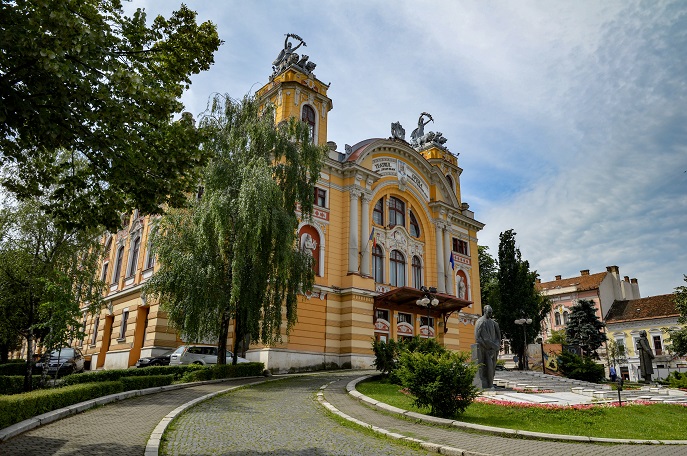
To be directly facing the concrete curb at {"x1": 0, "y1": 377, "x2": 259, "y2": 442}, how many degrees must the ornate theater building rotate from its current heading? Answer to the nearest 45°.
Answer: approximately 90° to its right

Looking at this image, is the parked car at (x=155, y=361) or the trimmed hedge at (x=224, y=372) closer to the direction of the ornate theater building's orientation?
the trimmed hedge

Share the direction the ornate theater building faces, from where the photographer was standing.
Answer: facing the viewer and to the right of the viewer

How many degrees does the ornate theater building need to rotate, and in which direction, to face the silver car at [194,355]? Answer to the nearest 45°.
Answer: approximately 90° to its right

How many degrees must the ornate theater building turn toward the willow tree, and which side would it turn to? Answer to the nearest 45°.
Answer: approximately 90° to its right

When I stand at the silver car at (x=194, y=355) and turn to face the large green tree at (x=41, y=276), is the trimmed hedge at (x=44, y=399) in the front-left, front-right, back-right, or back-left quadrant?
front-left

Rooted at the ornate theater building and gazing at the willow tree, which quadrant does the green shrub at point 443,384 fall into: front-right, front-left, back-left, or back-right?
front-left

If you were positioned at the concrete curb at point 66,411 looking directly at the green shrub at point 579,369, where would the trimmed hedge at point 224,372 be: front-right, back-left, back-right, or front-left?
front-left

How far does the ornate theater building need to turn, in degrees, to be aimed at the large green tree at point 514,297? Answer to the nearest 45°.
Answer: approximately 45° to its left

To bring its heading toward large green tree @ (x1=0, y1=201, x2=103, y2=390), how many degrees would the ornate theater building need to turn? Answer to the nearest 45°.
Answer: approximately 90° to its right

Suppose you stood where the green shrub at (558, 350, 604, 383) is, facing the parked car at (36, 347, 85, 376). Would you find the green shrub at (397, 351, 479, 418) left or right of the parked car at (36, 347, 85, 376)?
left

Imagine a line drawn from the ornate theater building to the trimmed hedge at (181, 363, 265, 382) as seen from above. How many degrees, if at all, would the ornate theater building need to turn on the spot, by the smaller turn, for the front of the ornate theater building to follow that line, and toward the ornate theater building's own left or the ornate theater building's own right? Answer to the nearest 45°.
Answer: approximately 90° to the ornate theater building's own right

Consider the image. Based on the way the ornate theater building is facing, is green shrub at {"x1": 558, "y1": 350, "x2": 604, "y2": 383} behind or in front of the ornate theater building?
in front

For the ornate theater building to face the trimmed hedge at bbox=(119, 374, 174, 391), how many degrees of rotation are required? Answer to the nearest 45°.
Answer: approximately 90° to its right

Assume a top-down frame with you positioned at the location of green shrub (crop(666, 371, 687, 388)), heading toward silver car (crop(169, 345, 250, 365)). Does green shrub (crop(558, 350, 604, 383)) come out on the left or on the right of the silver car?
right

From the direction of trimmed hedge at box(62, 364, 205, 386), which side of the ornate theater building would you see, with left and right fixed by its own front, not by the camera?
right

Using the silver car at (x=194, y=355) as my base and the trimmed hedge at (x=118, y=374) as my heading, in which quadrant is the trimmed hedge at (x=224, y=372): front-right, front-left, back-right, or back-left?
front-left

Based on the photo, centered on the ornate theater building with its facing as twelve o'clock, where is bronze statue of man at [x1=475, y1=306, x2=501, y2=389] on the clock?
The bronze statue of man is roughly at 1 o'clock from the ornate theater building.
